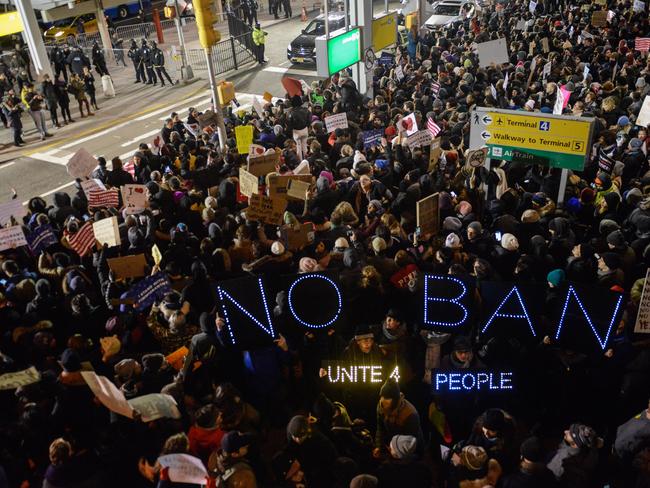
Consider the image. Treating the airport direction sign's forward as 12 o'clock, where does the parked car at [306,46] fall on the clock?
The parked car is roughly at 5 o'clock from the airport direction sign.

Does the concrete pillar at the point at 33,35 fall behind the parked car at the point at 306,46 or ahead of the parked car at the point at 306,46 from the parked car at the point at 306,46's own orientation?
ahead

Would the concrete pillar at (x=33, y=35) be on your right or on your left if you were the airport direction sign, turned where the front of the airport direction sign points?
on your right

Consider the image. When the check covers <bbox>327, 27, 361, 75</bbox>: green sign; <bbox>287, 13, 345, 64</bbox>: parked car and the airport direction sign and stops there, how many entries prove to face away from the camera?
0

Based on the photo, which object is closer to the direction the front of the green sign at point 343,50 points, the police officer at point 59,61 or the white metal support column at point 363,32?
the police officer

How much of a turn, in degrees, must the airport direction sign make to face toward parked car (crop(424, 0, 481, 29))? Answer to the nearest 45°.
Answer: approximately 180°

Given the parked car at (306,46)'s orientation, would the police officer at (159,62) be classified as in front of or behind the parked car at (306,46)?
in front

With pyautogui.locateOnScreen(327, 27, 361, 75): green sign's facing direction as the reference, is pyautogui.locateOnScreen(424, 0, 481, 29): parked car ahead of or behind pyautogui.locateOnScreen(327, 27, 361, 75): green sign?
behind

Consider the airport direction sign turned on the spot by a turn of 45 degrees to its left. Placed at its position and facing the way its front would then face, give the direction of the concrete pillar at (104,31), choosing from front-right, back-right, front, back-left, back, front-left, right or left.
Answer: back

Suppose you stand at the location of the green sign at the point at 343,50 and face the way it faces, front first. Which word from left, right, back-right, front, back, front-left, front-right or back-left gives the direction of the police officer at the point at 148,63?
right

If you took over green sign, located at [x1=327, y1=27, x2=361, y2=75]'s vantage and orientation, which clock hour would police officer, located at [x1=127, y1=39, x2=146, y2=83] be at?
The police officer is roughly at 3 o'clock from the green sign.

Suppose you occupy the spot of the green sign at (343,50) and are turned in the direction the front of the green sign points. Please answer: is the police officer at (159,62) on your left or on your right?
on your right

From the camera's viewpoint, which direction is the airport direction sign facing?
toward the camera

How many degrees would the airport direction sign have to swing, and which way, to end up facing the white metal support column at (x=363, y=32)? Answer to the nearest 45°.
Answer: approximately 135° to its right

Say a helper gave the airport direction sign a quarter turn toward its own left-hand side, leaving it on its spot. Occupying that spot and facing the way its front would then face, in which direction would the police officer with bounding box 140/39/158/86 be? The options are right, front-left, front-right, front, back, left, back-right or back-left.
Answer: back-left
